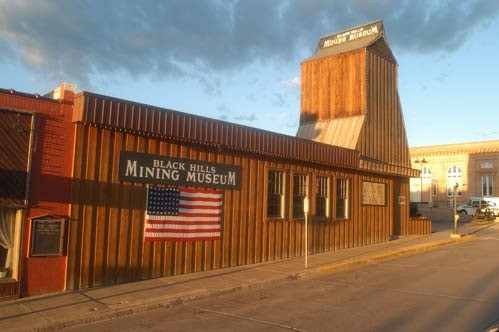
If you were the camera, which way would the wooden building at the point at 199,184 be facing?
facing the viewer and to the right of the viewer
